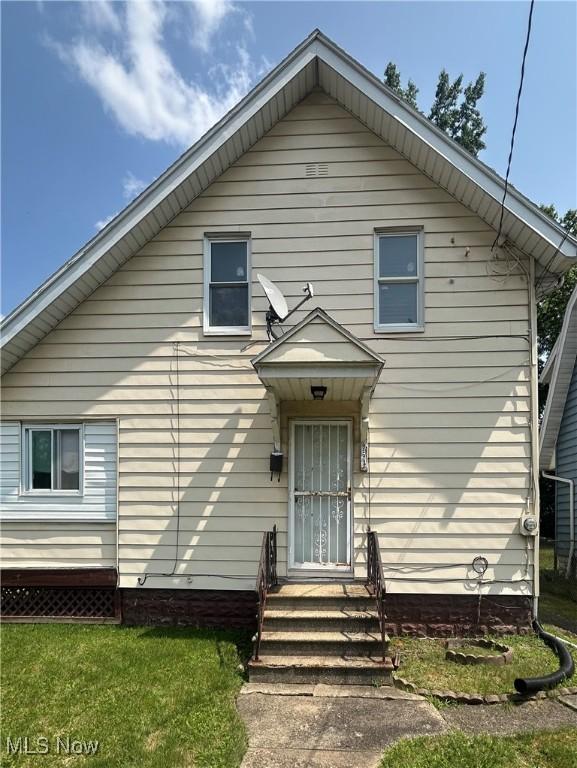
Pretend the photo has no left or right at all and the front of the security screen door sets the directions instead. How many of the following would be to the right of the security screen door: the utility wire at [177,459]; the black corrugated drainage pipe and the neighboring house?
1

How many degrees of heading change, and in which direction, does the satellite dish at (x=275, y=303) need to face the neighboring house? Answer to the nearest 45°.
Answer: approximately 45° to its left

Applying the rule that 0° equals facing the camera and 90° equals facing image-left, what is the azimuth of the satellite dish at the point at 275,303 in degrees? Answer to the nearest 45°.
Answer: approximately 270°

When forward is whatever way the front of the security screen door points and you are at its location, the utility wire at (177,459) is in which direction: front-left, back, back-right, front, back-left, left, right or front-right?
right

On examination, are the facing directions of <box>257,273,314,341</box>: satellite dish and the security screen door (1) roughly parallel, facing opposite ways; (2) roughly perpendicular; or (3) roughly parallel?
roughly perpendicular

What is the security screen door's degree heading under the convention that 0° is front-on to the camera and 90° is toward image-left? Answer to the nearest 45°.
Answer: approximately 0°

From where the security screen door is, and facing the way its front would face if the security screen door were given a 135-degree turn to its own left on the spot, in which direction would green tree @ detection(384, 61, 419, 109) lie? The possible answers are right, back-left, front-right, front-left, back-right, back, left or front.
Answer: front-left

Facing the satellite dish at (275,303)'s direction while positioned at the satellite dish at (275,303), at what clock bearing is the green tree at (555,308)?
The green tree is roughly at 10 o'clock from the satellite dish.

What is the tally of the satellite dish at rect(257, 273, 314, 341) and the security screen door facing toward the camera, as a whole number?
1
